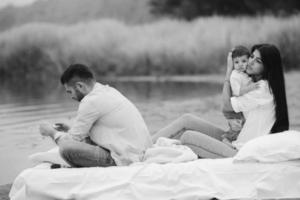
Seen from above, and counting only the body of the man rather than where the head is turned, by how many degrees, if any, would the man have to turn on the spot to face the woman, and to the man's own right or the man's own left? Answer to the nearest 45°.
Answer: approximately 180°

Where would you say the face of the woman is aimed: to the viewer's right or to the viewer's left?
to the viewer's left

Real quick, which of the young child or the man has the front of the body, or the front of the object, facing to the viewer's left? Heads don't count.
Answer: the man

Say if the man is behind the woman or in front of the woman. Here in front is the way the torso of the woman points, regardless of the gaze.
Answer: in front

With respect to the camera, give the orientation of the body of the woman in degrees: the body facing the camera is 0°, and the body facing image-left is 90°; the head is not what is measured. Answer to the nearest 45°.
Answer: approximately 90°

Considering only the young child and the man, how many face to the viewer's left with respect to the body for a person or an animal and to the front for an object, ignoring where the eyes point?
1

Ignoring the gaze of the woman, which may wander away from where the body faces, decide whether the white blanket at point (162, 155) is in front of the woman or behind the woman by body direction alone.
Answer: in front

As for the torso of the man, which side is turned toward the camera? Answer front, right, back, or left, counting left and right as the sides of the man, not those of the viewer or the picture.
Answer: left
